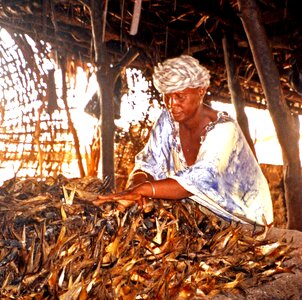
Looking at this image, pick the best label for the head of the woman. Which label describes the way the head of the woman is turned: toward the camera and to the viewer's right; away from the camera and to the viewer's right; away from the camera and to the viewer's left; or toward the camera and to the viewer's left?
toward the camera and to the viewer's left

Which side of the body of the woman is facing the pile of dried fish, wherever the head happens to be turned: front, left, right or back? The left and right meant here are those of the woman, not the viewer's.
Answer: front

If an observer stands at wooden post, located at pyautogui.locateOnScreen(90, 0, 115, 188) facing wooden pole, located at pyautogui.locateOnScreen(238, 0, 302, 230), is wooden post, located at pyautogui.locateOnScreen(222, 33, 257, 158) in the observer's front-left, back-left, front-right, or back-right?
front-left

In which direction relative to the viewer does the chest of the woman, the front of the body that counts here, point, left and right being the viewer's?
facing the viewer and to the left of the viewer

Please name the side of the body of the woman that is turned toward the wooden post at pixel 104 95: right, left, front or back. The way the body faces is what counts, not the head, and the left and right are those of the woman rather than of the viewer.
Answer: right

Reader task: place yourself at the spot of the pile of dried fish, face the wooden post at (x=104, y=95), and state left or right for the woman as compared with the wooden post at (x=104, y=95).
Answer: right

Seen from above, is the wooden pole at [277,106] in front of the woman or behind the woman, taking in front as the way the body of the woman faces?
behind

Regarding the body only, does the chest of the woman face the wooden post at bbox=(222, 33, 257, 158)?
no

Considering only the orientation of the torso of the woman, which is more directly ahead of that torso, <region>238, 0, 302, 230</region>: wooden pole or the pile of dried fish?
the pile of dried fish
